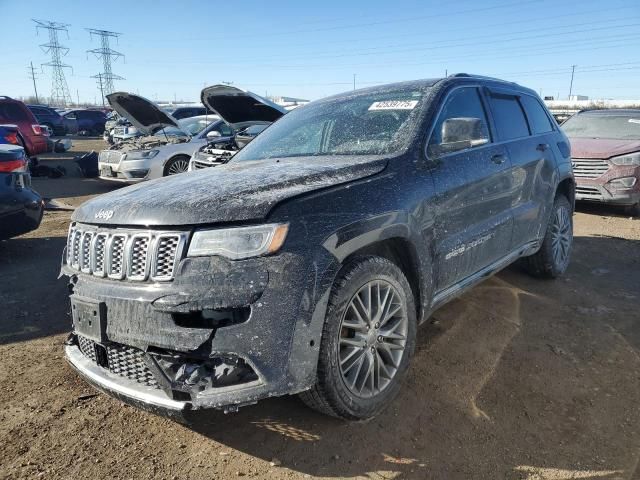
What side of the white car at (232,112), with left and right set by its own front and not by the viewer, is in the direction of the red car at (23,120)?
right

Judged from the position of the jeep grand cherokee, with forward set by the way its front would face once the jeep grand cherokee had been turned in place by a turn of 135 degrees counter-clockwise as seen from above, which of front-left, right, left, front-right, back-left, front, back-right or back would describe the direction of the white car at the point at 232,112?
left

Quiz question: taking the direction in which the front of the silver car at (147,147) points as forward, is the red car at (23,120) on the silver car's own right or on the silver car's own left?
on the silver car's own right

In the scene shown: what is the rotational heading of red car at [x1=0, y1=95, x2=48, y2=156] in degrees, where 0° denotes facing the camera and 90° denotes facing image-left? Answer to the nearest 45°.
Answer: approximately 135°

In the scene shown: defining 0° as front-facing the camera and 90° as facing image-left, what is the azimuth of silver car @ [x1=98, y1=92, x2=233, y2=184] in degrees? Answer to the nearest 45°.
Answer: approximately 45°

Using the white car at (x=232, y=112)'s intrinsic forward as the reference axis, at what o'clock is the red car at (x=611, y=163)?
The red car is roughly at 8 o'clock from the white car.
